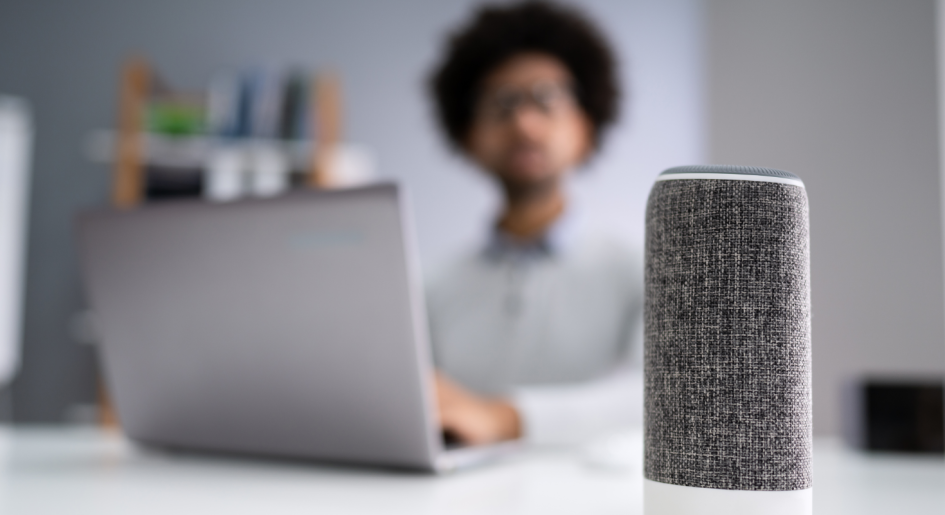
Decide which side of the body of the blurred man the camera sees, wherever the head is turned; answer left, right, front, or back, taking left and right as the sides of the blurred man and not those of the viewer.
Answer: front

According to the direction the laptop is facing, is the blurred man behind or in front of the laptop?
in front

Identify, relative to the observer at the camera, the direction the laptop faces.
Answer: facing away from the viewer and to the right of the viewer

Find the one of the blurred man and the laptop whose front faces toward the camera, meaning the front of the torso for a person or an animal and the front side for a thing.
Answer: the blurred man

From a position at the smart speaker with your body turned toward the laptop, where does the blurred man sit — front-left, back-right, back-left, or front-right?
front-right

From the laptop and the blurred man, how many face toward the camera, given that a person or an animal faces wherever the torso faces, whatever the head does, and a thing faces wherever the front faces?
1

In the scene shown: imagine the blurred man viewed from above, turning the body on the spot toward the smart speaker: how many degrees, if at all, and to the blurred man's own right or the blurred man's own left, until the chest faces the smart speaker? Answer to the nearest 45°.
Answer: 0° — they already face it

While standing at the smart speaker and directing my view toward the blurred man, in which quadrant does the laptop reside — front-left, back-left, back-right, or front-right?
front-left
